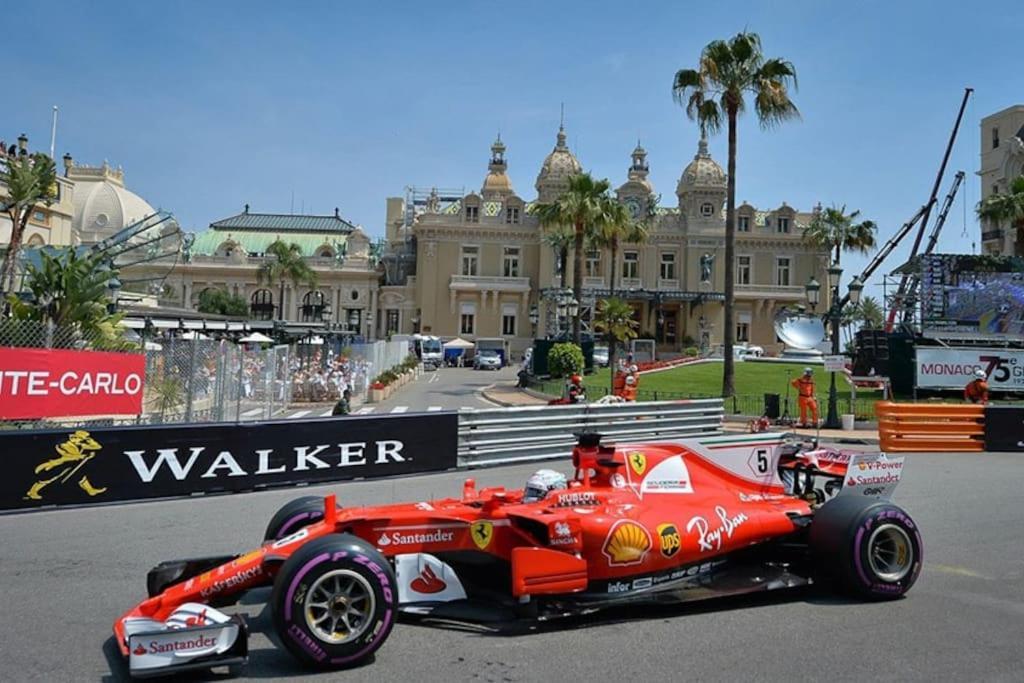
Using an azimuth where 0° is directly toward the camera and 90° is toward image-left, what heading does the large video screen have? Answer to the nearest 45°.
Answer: approximately 0°

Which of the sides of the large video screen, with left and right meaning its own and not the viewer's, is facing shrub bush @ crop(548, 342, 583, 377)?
right

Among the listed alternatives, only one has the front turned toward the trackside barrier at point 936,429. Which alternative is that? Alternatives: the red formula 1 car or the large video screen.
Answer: the large video screen

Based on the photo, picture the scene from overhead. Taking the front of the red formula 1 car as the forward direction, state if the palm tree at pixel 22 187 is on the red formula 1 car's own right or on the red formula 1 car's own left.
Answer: on the red formula 1 car's own right

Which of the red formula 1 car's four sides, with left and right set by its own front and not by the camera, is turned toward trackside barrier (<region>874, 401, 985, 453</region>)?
back

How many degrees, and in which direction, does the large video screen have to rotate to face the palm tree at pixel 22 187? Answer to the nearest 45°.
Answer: approximately 45° to its right

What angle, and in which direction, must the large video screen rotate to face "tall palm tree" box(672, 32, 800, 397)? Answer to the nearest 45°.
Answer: approximately 45° to its right

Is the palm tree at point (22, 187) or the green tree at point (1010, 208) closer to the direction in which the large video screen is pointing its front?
the palm tree

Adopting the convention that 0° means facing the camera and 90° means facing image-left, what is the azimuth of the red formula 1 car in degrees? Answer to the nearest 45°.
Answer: approximately 45°
